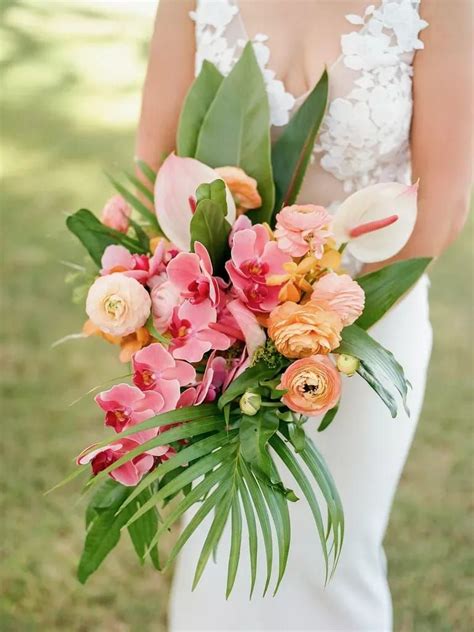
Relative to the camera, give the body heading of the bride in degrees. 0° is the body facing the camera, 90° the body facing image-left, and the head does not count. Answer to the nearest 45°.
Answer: approximately 0°
